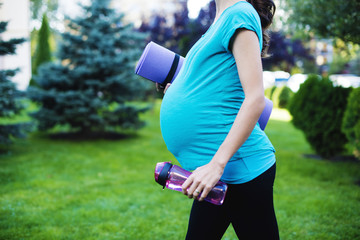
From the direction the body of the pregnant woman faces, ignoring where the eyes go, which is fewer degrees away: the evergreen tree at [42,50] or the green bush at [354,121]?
the evergreen tree

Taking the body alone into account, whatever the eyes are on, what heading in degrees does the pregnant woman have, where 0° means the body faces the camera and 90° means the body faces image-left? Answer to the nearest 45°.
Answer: approximately 90°

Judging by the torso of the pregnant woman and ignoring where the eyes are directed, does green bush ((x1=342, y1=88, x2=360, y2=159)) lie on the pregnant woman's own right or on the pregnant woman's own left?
on the pregnant woman's own right

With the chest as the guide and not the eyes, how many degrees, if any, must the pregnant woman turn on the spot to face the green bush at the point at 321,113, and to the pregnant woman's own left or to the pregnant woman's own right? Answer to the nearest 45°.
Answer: approximately 90° to the pregnant woman's own right

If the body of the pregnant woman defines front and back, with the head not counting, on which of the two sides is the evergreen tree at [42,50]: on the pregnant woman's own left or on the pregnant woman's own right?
on the pregnant woman's own right
